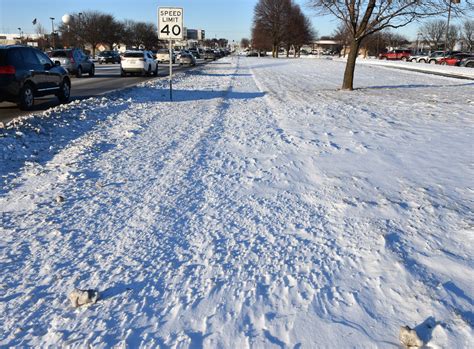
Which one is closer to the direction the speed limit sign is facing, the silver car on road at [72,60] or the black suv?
the black suv

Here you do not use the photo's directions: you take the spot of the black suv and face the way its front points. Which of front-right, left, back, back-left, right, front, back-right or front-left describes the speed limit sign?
front-right

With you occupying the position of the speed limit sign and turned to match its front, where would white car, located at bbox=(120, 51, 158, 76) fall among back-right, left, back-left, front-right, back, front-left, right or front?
back

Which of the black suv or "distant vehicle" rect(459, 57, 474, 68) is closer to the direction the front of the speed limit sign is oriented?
the black suv

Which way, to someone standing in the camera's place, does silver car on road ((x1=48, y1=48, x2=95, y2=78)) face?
facing away from the viewer and to the right of the viewer

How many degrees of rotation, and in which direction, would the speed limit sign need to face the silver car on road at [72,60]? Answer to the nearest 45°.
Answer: approximately 135° to its right

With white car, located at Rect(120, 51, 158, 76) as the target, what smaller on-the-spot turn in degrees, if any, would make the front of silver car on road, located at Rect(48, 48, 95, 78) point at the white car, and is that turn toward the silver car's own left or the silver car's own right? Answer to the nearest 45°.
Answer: approximately 45° to the silver car's own right

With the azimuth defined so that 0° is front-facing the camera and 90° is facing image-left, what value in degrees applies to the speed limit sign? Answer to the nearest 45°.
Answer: approximately 0°

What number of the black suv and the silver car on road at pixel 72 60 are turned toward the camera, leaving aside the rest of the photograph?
0

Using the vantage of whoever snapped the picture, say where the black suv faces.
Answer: facing away from the viewer and to the right of the viewer

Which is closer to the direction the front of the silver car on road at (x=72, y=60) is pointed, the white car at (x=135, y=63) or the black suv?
the white car

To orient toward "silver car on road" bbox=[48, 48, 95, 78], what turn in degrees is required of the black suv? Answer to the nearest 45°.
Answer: approximately 45° to its left

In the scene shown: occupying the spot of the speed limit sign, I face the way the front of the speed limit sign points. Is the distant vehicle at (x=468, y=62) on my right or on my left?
on my left

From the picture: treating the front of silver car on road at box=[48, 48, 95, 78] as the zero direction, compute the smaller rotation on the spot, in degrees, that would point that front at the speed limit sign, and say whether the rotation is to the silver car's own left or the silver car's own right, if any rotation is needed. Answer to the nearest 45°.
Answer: approximately 135° to the silver car's own right
